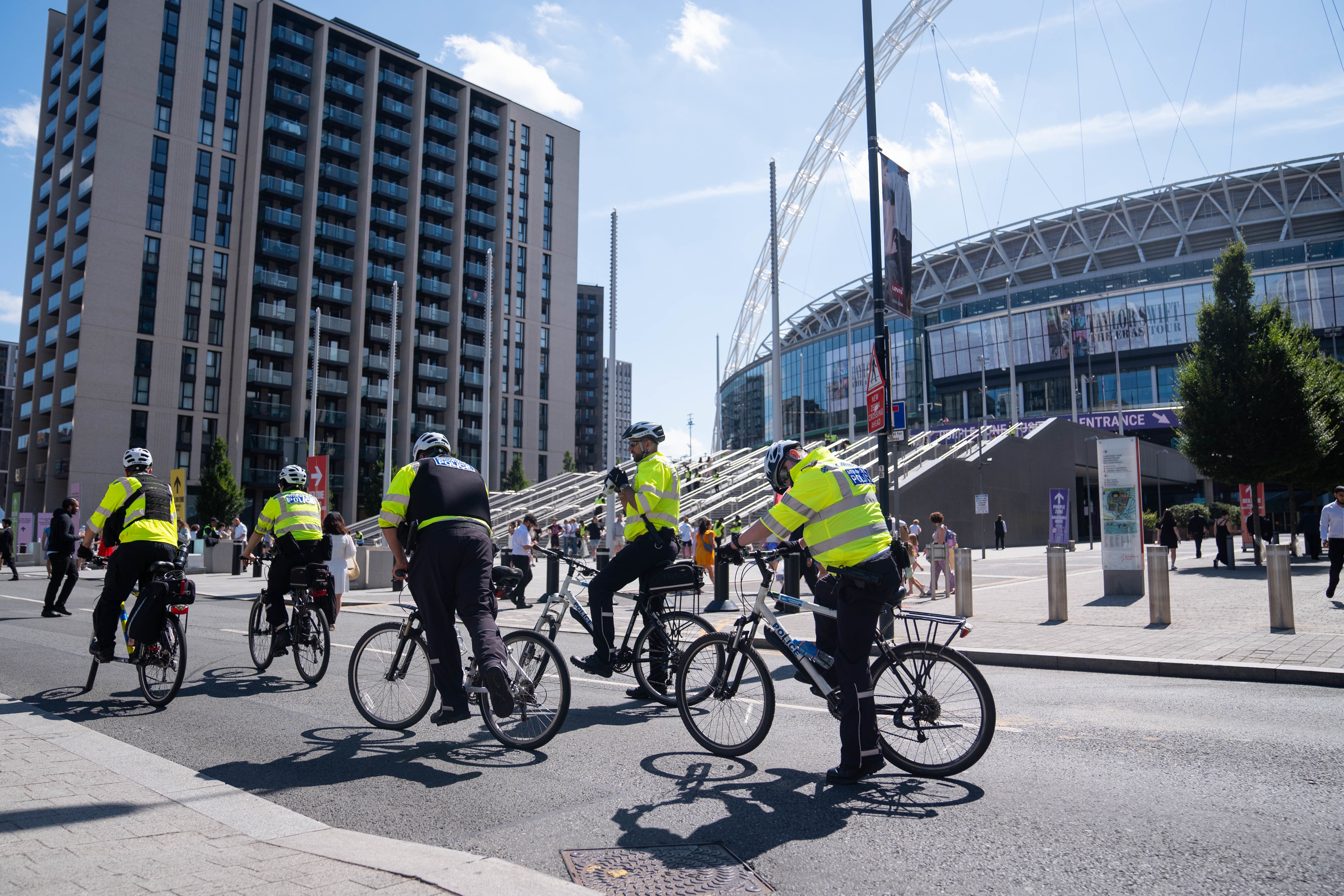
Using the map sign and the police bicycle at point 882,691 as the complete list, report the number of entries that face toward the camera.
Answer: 1

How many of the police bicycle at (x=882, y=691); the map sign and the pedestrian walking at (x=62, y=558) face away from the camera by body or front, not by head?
0

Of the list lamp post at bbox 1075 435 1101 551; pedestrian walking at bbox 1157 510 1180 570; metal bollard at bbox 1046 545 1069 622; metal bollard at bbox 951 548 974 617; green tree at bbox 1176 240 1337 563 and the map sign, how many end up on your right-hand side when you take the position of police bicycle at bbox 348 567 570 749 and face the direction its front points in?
6

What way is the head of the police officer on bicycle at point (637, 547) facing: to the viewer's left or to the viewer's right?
to the viewer's left

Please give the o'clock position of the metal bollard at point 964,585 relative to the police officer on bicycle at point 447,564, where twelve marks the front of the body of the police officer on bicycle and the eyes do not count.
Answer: The metal bollard is roughly at 3 o'clock from the police officer on bicycle.

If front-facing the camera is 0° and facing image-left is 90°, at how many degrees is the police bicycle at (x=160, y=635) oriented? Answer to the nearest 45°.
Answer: approximately 135°

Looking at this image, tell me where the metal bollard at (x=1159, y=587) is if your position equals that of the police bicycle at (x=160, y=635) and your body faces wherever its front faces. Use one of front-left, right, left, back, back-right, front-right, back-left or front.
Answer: back-right

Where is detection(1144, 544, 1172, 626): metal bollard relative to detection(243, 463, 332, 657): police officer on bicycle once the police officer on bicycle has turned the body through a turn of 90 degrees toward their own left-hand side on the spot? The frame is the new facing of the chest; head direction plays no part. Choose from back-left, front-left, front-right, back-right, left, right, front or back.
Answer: back-left

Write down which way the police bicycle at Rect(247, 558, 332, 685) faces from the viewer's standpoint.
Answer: facing away from the viewer and to the left of the viewer

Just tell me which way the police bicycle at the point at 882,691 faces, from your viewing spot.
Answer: facing to the left of the viewer

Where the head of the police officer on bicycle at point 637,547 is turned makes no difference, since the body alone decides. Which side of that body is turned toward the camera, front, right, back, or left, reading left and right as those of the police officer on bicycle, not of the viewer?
left

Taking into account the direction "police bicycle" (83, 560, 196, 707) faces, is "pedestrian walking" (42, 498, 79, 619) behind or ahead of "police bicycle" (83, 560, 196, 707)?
ahead

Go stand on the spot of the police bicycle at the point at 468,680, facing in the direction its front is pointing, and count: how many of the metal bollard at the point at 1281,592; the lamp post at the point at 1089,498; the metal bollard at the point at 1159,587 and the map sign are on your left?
0

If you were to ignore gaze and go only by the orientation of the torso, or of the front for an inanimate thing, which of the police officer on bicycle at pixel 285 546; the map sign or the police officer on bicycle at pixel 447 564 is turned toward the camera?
the map sign

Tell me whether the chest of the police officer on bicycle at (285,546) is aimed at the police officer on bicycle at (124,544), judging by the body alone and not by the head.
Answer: no

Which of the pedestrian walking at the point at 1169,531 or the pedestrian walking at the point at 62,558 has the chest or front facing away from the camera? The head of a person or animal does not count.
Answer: the pedestrian walking at the point at 1169,531

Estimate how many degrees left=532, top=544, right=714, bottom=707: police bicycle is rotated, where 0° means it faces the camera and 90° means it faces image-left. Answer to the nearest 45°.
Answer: approximately 135°

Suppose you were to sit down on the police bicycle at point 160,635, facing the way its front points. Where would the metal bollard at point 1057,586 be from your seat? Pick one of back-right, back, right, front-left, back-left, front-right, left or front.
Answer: back-right

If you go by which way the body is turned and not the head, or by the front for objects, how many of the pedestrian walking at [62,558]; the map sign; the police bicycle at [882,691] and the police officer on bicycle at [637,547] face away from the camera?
0
